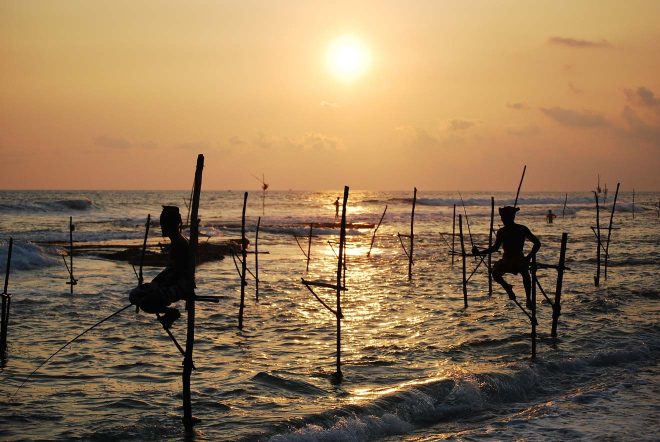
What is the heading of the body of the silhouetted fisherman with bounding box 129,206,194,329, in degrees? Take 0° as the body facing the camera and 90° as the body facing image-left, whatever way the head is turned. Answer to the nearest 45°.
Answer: approximately 90°

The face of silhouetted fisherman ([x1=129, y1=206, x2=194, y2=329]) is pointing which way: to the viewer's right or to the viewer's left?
to the viewer's left

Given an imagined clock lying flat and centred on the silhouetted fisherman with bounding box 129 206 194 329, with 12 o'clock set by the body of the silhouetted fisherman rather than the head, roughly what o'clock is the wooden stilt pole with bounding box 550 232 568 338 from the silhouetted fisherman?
The wooden stilt pole is roughly at 5 o'clock from the silhouetted fisherman.
